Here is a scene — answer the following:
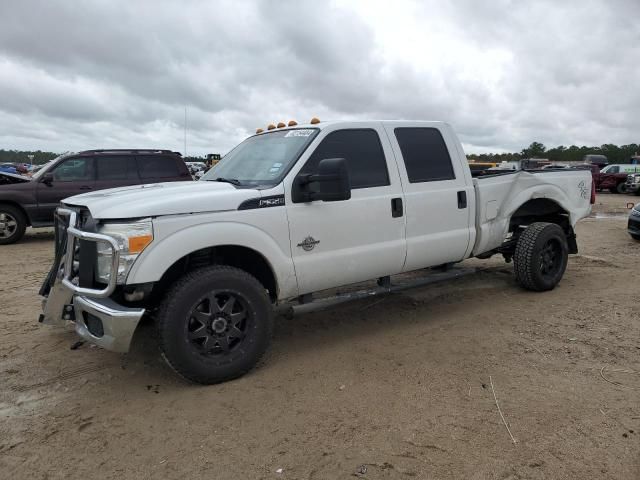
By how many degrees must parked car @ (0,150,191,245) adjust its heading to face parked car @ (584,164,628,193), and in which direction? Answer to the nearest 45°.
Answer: approximately 180°

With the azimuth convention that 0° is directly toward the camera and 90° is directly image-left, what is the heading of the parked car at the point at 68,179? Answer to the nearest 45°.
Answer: approximately 90°

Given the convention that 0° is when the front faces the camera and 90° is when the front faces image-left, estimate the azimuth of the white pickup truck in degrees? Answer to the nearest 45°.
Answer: approximately 45°

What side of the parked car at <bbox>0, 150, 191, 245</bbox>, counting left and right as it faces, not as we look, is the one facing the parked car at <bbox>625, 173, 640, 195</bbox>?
back

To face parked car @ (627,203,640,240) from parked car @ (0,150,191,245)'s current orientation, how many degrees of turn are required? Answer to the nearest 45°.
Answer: approximately 135° to its left

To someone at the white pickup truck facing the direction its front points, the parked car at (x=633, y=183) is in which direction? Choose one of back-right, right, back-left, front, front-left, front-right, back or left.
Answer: back

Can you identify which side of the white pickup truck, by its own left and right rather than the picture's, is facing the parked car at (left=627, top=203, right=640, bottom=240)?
back
